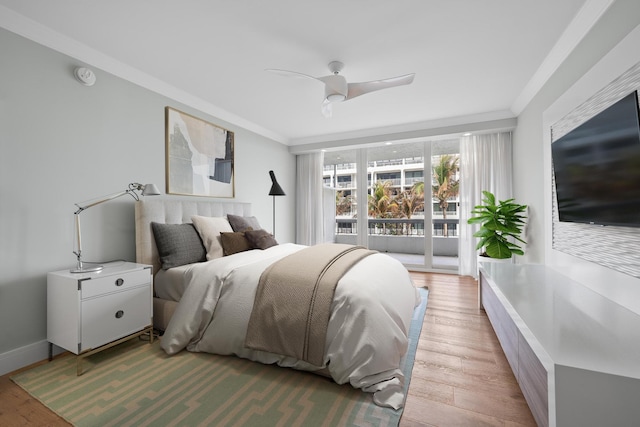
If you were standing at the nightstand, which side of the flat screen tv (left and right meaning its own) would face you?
front

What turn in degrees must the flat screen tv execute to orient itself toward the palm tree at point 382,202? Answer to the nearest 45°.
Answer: approximately 90° to its right

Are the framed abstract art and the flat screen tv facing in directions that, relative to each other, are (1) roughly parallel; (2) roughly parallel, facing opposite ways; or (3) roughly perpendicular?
roughly parallel, facing opposite ways

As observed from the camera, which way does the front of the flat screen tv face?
facing the viewer and to the left of the viewer

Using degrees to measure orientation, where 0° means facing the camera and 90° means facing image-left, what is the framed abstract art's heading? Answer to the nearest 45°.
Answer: approximately 315°

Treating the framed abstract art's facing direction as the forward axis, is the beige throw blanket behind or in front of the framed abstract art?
in front

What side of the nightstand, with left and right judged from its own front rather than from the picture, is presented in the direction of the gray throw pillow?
left

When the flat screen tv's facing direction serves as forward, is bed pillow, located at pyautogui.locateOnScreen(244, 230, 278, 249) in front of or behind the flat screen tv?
in front

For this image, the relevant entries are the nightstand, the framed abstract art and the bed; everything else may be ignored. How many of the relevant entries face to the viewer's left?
0

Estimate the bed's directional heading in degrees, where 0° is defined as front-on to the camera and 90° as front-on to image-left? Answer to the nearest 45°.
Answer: approximately 315°

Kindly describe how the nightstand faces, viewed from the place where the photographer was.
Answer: facing the viewer and to the right of the viewer
